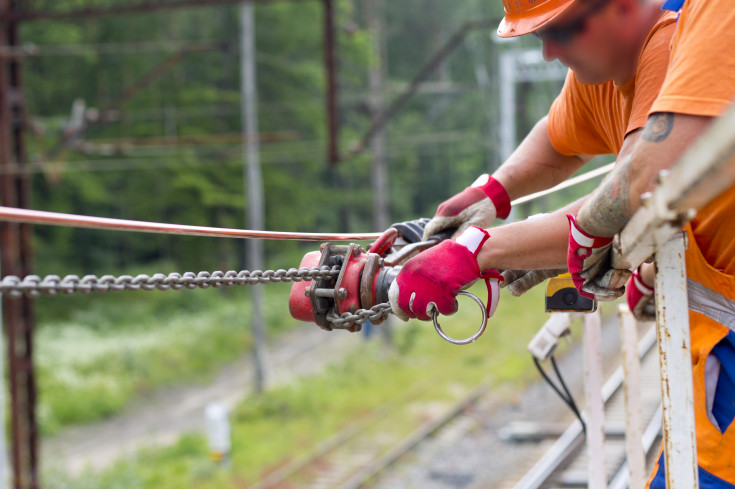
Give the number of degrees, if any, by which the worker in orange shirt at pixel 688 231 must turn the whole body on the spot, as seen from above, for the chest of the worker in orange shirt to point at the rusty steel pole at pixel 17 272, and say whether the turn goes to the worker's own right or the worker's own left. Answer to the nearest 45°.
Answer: approximately 45° to the worker's own right

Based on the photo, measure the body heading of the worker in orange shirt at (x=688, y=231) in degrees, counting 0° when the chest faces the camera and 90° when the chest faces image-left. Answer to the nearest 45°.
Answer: approximately 90°

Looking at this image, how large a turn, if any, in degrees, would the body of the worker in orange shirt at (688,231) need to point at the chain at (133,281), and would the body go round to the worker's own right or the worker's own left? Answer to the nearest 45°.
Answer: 0° — they already face it
